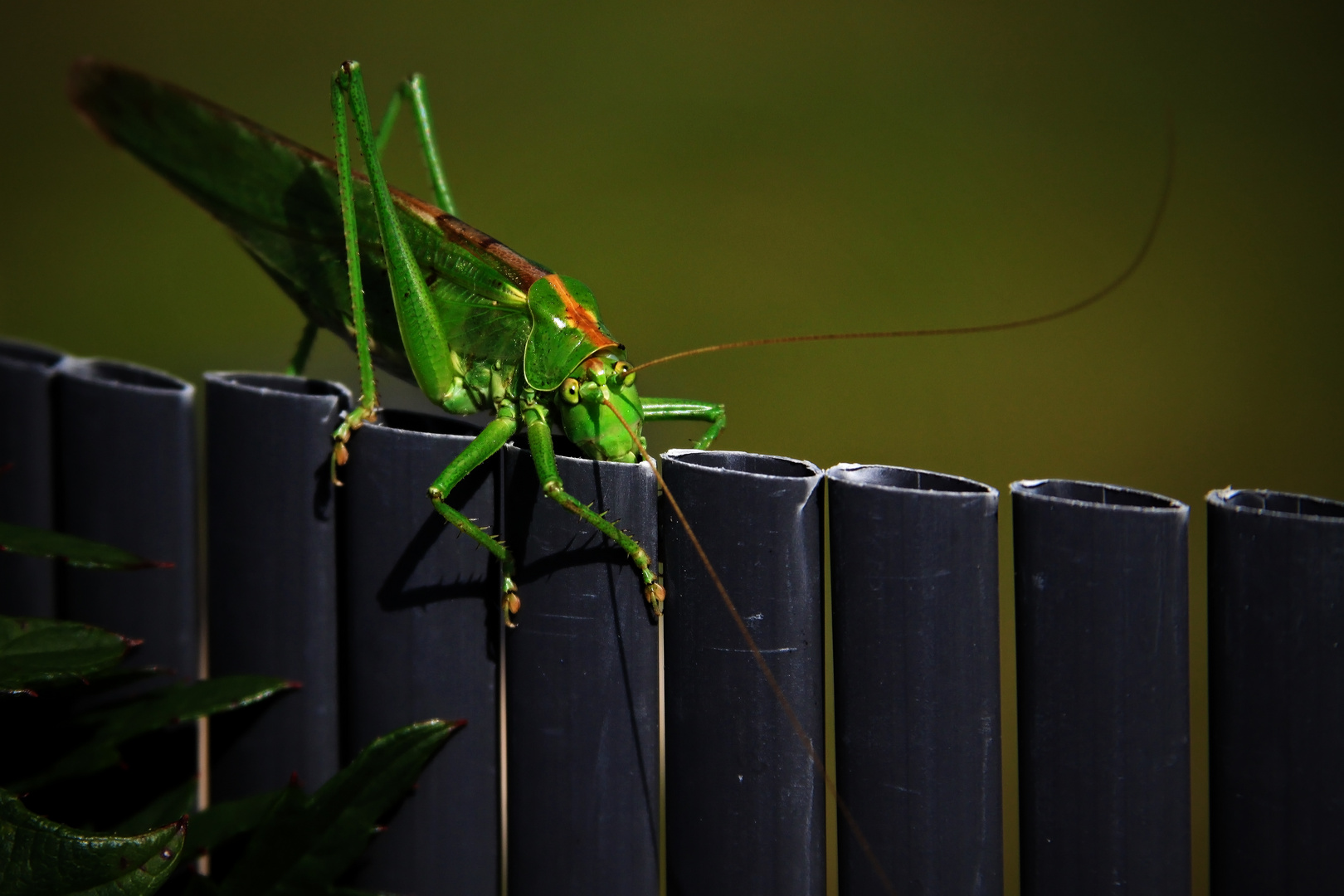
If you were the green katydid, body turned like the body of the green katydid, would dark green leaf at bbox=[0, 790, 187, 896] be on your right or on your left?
on your right

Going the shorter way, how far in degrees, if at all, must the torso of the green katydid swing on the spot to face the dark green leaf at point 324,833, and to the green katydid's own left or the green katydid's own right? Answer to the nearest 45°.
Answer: approximately 45° to the green katydid's own right

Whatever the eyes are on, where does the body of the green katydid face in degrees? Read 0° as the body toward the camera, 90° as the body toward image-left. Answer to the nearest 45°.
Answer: approximately 315°

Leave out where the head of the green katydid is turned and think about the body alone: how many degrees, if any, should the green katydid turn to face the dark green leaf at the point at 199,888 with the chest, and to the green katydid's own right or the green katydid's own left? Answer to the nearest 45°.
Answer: approximately 45° to the green katydid's own right

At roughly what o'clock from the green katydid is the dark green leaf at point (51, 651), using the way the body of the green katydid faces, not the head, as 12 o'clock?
The dark green leaf is roughly at 2 o'clock from the green katydid.
